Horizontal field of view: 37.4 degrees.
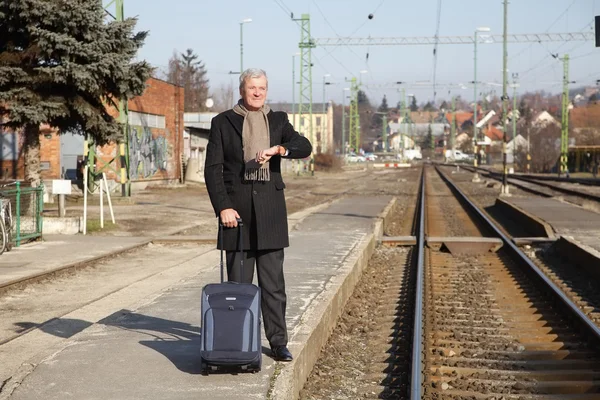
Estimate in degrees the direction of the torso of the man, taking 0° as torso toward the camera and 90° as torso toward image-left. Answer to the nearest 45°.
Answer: approximately 0°

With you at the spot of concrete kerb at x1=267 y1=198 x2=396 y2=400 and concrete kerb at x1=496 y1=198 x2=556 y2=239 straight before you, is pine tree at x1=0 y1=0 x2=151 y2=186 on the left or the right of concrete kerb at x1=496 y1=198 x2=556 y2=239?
left

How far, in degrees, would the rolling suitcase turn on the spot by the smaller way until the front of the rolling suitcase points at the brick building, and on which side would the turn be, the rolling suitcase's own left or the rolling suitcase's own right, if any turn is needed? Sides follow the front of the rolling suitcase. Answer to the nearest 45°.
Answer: approximately 180°

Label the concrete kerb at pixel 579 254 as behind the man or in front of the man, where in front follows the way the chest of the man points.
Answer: behind

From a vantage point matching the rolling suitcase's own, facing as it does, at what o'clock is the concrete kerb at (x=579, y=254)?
The concrete kerb is roughly at 7 o'clock from the rolling suitcase.

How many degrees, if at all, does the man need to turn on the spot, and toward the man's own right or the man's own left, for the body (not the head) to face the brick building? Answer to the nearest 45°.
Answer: approximately 180°
